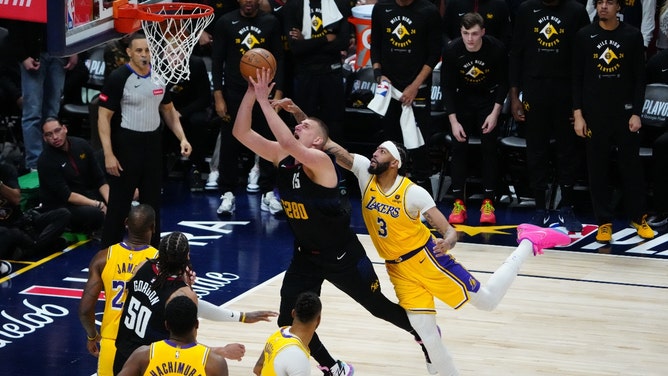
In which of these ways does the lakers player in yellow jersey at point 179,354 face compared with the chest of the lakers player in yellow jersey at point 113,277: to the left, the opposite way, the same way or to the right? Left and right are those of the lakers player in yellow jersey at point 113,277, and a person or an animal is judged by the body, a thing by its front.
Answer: the same way

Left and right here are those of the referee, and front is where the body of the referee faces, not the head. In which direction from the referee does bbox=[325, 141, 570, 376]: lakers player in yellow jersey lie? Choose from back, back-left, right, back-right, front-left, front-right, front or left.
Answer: front

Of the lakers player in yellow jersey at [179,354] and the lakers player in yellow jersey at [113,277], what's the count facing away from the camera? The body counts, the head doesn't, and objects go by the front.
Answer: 2

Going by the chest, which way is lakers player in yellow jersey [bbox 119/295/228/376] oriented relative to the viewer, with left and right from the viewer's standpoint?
facing away from the viewer

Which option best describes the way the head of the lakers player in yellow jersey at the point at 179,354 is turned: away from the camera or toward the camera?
away from the camera

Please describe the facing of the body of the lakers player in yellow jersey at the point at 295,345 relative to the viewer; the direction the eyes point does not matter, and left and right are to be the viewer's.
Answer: facing away from the viewer and to the right of the viewer

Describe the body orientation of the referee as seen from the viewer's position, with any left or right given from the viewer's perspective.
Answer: facing the viewer and to the right of the viewer

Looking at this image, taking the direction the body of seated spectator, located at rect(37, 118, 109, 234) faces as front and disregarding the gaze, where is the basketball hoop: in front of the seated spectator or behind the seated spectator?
in front

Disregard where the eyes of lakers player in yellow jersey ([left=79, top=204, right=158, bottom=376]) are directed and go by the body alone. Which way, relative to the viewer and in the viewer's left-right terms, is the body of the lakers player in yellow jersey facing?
facing away from the viewer

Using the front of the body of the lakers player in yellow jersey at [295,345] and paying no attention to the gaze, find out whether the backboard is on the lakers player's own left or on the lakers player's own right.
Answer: on the lakers player's own left

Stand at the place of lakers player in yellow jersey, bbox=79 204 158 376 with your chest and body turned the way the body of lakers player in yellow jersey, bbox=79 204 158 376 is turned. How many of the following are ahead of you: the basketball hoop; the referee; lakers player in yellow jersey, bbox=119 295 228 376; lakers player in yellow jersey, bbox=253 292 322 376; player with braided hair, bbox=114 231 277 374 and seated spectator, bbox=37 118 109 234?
3

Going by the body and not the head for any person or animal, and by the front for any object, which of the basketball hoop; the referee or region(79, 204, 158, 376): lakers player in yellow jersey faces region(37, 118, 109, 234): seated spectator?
the lakers player in yellow jersey

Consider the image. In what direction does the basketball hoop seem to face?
to the viewer's right

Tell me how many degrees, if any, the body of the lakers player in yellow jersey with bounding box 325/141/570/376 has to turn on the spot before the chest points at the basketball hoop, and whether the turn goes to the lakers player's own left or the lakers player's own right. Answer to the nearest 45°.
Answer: approximately 90° to the lakers player's own right

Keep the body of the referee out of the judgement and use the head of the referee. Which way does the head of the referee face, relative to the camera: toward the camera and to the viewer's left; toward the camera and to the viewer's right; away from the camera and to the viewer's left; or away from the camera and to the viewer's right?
toward the camera and to the viewer's right
